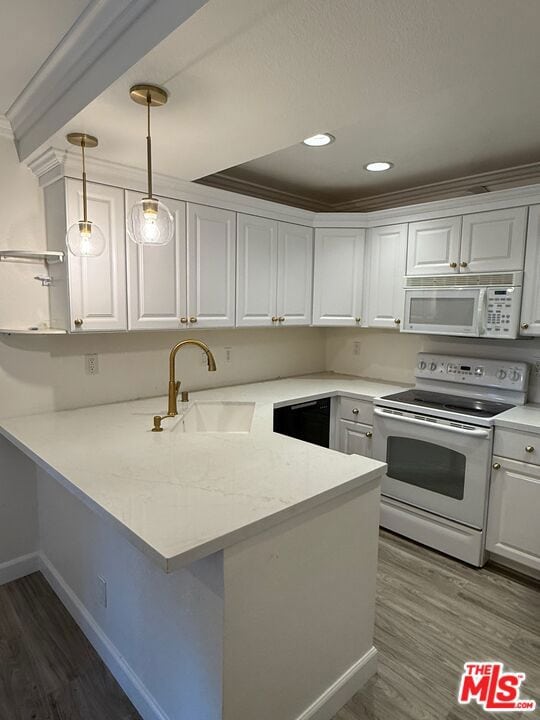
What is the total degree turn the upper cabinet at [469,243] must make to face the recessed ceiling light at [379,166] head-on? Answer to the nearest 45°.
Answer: approximately 45° to its right

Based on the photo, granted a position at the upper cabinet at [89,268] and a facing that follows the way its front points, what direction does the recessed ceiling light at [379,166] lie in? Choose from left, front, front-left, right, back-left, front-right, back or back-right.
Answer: front-left

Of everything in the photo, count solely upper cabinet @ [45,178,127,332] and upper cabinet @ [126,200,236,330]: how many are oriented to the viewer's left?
0

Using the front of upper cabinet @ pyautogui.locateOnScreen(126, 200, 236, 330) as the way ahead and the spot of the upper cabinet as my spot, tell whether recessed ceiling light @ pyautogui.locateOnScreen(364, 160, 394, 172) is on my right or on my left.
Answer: on my left

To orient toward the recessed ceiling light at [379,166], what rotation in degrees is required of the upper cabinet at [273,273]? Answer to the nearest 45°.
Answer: approximately 45° to its left

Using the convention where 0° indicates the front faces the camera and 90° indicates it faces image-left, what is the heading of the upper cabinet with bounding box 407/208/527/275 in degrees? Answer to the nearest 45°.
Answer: approximately 45°

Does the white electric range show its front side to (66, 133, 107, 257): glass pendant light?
yes

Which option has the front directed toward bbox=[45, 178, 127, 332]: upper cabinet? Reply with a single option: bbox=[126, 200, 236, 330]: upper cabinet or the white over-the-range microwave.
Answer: the white over-the-range microwave

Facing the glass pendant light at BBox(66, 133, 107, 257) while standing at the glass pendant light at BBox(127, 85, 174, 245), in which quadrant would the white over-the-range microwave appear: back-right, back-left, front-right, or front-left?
back-right

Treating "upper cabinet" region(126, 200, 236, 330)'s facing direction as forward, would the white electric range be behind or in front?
in front
